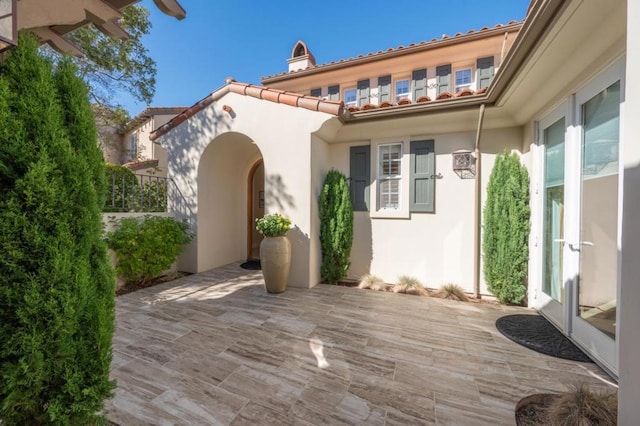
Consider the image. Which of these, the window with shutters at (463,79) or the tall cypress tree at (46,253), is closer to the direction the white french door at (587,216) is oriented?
the tall cypress tree

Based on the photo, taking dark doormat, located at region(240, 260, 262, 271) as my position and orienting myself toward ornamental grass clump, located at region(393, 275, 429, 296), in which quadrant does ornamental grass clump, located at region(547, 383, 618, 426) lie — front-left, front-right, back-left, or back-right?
front-right

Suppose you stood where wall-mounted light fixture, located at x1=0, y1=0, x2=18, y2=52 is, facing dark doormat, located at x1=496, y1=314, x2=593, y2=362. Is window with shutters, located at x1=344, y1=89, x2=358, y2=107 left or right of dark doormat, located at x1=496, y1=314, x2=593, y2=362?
left

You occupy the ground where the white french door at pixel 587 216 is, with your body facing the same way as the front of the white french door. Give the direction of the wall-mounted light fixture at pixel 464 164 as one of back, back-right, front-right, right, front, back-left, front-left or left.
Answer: right

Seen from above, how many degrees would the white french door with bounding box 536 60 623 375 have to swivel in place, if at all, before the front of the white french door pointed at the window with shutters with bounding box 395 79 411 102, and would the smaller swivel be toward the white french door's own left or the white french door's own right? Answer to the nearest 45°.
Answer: approximately 90° to the white french door's own right

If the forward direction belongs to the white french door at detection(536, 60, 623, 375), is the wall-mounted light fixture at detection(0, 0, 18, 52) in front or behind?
in front

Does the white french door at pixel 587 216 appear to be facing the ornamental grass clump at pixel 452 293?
no

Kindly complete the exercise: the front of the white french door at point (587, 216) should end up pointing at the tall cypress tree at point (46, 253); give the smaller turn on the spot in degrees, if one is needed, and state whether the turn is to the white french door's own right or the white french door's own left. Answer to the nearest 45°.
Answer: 0° — it already faces it

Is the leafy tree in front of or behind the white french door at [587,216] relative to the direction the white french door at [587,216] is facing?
in front

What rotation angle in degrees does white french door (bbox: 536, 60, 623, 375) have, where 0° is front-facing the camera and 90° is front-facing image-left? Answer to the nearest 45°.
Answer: approximately 45°

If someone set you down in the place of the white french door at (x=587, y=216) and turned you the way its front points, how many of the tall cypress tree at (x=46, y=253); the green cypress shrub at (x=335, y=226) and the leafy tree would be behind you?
0

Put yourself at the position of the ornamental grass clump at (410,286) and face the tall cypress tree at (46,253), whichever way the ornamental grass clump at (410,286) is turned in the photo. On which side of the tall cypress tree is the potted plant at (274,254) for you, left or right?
right

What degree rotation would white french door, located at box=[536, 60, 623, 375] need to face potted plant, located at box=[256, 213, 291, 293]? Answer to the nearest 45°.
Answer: approximately 45° to its right

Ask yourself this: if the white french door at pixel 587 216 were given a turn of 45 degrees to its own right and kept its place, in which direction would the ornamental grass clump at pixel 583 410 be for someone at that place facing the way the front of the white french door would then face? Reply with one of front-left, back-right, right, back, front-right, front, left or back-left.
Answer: left

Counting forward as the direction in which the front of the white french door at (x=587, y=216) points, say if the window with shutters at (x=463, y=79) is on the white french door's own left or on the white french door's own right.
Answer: on the white french door's own right

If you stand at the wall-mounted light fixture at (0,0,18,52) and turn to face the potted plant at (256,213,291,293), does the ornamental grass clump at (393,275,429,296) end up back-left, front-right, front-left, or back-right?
front-right

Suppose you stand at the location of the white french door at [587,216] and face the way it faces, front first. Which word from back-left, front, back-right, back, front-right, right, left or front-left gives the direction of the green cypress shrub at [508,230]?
right
